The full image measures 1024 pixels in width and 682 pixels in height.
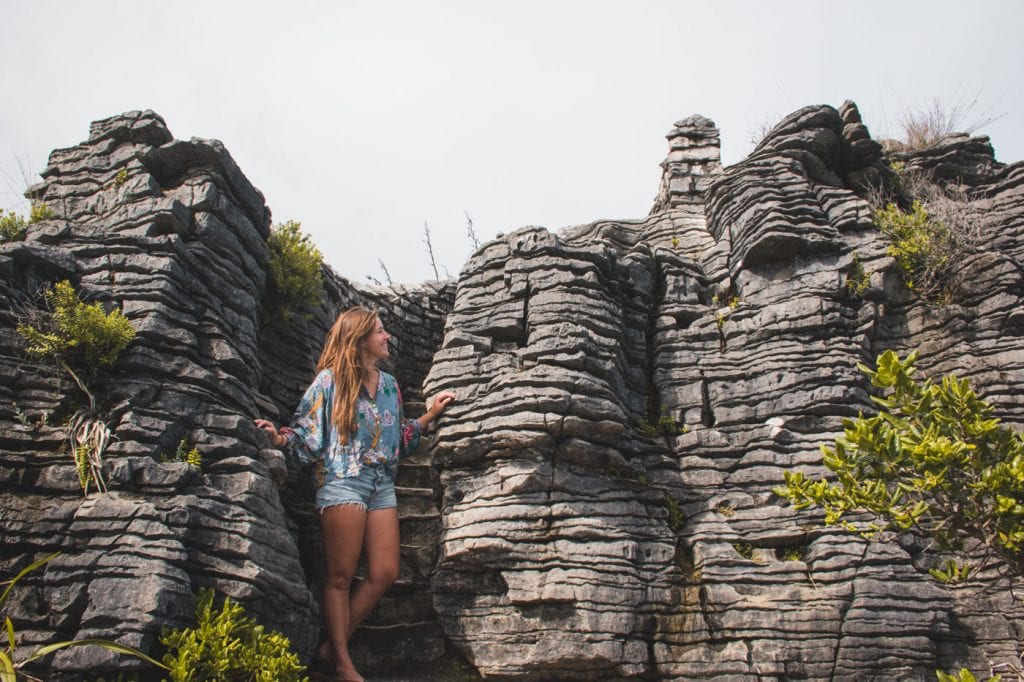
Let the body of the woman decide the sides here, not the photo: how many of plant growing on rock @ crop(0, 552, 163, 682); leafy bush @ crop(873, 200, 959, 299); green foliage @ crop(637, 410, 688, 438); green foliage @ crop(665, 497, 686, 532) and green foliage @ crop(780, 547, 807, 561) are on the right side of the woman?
1

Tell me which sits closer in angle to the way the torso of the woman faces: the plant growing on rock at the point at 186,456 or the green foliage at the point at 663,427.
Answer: the green foliage

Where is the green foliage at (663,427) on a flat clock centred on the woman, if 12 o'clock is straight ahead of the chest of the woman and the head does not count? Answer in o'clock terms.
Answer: The green foliage is roughly at 10 o'clock from the woman.

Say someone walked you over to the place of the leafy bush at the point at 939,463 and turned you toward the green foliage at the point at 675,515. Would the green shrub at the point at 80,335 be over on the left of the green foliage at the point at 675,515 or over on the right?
left

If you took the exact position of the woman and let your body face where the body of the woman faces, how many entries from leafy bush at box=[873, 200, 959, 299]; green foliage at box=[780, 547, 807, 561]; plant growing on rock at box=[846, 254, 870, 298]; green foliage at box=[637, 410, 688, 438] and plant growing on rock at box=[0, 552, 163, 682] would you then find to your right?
1

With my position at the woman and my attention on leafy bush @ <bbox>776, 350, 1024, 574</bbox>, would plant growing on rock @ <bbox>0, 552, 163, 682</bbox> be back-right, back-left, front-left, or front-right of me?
back-right

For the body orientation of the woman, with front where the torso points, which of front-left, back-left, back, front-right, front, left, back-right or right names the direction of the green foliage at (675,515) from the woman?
front-left

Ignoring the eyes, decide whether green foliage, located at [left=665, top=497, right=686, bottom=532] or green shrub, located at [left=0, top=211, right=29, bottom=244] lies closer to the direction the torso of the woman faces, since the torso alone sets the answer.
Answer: the green foliage

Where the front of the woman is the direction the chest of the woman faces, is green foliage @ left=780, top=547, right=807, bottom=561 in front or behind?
in front

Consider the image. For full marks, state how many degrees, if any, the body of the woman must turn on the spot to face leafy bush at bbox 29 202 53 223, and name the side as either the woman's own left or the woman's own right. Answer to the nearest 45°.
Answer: approximately 135° to the woman's own right

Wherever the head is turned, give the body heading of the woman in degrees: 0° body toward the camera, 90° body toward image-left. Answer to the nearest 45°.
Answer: approximately 315°

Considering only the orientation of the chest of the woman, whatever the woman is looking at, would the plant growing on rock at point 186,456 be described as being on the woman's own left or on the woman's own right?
on the woman's own right

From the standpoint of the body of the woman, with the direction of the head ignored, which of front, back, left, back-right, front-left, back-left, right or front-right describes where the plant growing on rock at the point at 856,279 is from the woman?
front-left

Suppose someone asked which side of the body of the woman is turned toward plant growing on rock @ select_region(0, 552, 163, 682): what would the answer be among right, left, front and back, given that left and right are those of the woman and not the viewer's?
right
